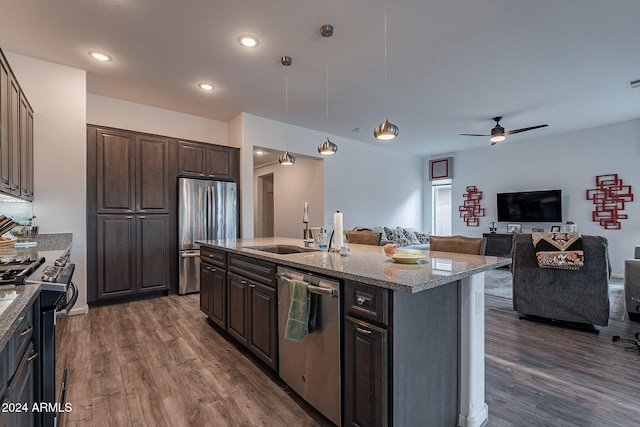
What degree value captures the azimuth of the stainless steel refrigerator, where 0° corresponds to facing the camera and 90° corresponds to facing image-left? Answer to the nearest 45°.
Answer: approximately 0°

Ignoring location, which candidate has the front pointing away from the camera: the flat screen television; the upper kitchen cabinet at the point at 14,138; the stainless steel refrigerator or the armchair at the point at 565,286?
the armchair

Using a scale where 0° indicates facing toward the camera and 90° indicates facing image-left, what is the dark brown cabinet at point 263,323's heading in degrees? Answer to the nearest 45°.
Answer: approximately 45°

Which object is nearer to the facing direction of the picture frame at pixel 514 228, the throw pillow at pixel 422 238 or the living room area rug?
the living room area rug

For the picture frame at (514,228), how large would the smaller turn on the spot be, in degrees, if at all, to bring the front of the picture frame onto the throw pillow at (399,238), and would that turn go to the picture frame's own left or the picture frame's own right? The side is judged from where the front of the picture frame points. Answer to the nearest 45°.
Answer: approximately 45° to the picture frame's own right

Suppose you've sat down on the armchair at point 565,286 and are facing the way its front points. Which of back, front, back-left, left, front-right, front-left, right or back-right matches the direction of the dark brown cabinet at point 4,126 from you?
back-left

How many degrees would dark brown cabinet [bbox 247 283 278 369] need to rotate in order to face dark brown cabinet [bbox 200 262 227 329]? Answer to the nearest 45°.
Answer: approximately 90° to its right

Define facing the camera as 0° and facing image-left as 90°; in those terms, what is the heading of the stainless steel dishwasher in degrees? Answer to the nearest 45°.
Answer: approximately 45°

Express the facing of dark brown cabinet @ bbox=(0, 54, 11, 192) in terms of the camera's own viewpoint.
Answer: facing to the right of the viewer

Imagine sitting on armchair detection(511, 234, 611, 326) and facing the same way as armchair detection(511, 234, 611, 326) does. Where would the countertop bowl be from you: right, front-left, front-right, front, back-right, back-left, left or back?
back-left

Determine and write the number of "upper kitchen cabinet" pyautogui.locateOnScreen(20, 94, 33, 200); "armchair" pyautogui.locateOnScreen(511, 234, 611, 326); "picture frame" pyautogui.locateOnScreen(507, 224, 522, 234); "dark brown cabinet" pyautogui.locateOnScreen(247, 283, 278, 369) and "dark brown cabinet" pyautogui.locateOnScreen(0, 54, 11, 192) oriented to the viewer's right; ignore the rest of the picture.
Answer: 2

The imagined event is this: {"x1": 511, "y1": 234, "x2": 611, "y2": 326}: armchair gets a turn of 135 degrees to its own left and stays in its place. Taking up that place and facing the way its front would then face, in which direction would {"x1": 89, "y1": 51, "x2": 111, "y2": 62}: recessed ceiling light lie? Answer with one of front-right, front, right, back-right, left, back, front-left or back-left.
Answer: front

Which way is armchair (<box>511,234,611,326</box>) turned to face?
away from the camera

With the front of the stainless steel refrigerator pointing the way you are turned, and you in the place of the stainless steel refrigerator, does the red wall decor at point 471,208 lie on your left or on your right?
on your left

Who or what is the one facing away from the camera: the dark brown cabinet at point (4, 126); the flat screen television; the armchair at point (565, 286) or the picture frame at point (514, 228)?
the armchair

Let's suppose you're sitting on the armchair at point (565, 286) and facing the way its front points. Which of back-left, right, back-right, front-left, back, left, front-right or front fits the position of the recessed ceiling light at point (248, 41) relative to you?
back-left

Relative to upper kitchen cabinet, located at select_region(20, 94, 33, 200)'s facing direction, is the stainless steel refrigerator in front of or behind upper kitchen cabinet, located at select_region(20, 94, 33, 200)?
in front

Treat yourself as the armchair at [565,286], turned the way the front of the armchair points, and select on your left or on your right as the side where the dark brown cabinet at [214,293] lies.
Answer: on your left
